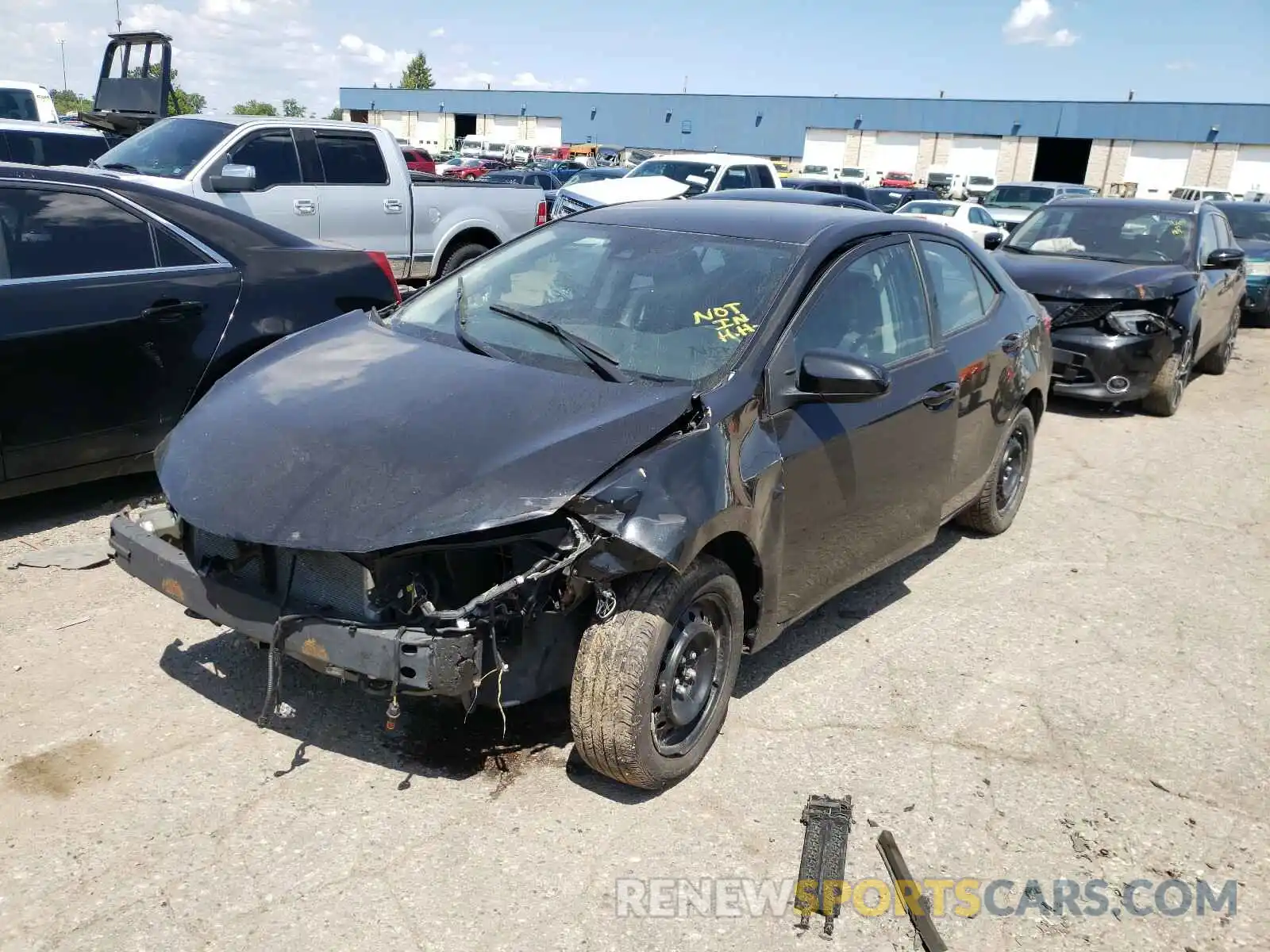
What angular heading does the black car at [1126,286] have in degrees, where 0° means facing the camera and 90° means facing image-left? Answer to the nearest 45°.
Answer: approximately 45°

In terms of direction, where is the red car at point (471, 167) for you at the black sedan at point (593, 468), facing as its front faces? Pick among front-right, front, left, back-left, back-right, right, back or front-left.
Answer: back-right

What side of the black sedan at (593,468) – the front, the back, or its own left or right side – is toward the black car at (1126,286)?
back

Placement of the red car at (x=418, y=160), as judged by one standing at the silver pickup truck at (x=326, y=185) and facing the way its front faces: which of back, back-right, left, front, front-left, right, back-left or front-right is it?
back-right

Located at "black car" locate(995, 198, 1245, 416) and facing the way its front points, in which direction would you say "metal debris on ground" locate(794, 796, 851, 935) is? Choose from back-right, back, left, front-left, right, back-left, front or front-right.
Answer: front-left

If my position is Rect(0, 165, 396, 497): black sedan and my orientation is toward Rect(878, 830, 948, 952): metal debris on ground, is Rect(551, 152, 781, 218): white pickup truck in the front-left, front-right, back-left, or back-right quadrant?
back-left

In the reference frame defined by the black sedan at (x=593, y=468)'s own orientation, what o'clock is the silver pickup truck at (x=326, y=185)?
The silver pickup truck is roughly at 4 o'clock from the black sedan.

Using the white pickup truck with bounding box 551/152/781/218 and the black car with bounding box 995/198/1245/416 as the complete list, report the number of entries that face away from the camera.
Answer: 0

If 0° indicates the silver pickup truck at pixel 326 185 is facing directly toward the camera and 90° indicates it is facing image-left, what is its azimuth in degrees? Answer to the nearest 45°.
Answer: approximately 45°
